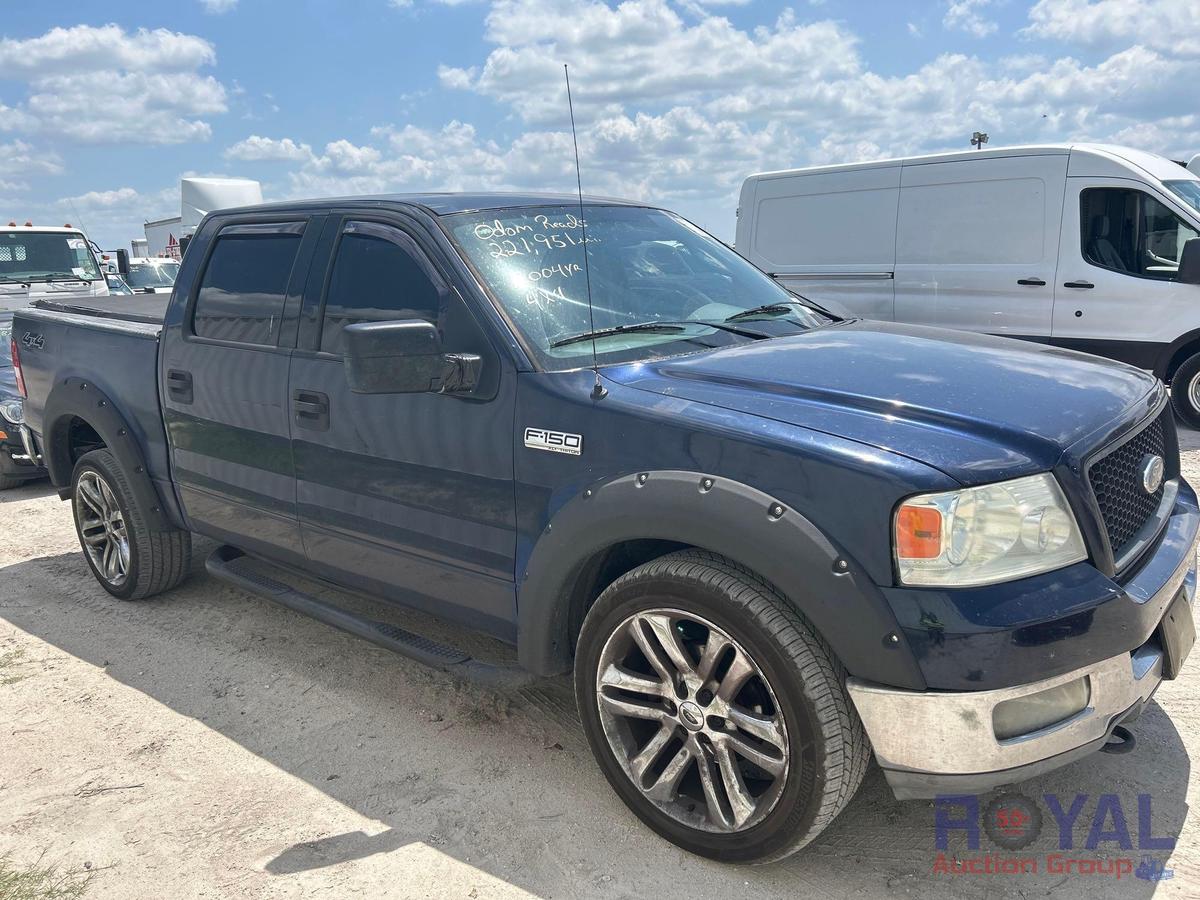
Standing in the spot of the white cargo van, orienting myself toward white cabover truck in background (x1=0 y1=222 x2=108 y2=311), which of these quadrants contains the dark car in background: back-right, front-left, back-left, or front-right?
front-left

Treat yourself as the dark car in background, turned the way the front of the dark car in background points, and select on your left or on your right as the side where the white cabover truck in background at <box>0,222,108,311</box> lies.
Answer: on your left

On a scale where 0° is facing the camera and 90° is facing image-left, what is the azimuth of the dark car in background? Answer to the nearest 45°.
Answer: approximately 315°

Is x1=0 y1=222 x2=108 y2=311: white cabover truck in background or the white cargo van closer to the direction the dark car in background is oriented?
the white cargo van

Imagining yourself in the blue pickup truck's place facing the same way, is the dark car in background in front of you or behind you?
behind

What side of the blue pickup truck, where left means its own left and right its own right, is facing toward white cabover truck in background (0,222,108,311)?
back

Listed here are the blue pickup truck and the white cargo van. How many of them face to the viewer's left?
0

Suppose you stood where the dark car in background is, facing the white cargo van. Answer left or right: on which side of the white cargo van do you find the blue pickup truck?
right

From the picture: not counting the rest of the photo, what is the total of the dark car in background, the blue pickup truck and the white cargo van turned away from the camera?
0

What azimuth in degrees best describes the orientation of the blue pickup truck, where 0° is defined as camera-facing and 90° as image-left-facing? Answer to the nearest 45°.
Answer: approximately 315°

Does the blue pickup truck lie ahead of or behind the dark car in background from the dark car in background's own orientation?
ahead
